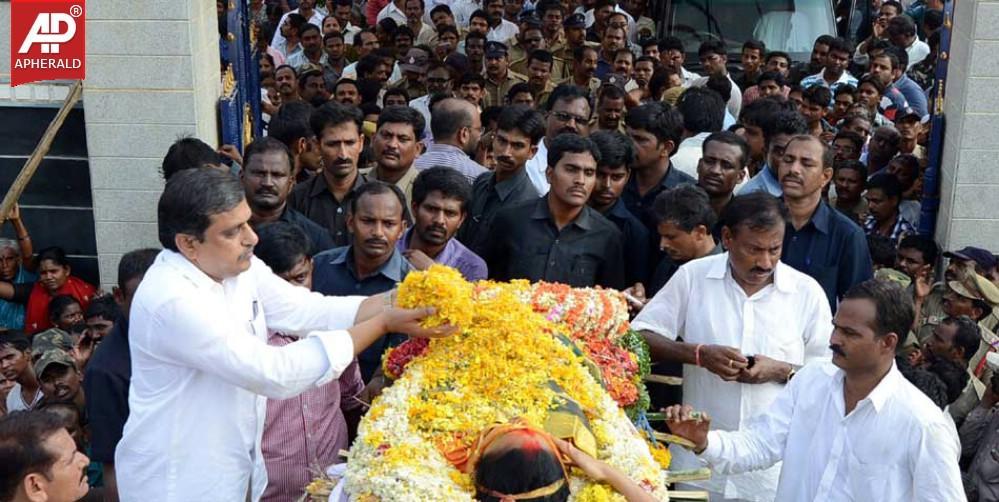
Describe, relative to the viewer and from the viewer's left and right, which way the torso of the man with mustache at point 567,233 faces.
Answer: facing the viewer

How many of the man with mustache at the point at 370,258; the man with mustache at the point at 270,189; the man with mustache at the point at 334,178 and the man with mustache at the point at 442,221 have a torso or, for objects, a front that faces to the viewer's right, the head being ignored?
0

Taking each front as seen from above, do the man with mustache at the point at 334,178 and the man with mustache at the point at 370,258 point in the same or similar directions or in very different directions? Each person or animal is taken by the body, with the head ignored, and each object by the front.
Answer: same or similar directions

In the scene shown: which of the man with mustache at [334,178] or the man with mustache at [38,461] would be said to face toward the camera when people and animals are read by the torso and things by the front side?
the man with mustache at [334,178]

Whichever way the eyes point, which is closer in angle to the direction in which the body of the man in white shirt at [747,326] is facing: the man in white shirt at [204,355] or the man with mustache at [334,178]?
the man in white shirt

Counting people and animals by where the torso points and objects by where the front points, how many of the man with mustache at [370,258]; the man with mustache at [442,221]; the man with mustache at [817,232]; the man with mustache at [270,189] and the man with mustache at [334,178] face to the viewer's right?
0

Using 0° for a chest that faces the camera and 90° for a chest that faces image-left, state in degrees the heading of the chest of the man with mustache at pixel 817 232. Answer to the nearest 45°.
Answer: approximately 45°

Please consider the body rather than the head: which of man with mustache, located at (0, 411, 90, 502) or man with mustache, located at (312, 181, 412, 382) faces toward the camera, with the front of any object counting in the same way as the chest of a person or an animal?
man with mustache, located at (312, 181, 412, 382)

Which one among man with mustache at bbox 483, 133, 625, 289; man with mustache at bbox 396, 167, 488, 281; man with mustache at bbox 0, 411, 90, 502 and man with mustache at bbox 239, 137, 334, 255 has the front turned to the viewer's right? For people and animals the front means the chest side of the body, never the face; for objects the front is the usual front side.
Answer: man with mustache at bbox 0, 411, 90, 502

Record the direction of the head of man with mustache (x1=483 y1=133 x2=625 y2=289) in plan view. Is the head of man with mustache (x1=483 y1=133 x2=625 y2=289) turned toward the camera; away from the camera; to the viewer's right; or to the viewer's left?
toward the camera

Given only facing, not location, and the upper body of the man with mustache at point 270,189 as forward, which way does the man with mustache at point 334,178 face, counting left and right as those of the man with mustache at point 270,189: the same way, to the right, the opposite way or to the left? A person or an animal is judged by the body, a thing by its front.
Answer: the same way

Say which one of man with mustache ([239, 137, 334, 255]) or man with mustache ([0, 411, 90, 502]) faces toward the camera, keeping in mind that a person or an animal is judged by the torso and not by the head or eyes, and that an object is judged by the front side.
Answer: man with mustache ([239, 137, 334, 255])

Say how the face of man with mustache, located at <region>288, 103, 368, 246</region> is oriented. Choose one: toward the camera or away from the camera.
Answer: toward the camera

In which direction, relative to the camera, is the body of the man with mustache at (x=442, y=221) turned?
toward the camera

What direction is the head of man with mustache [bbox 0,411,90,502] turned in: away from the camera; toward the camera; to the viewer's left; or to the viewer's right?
to the viewer's right
